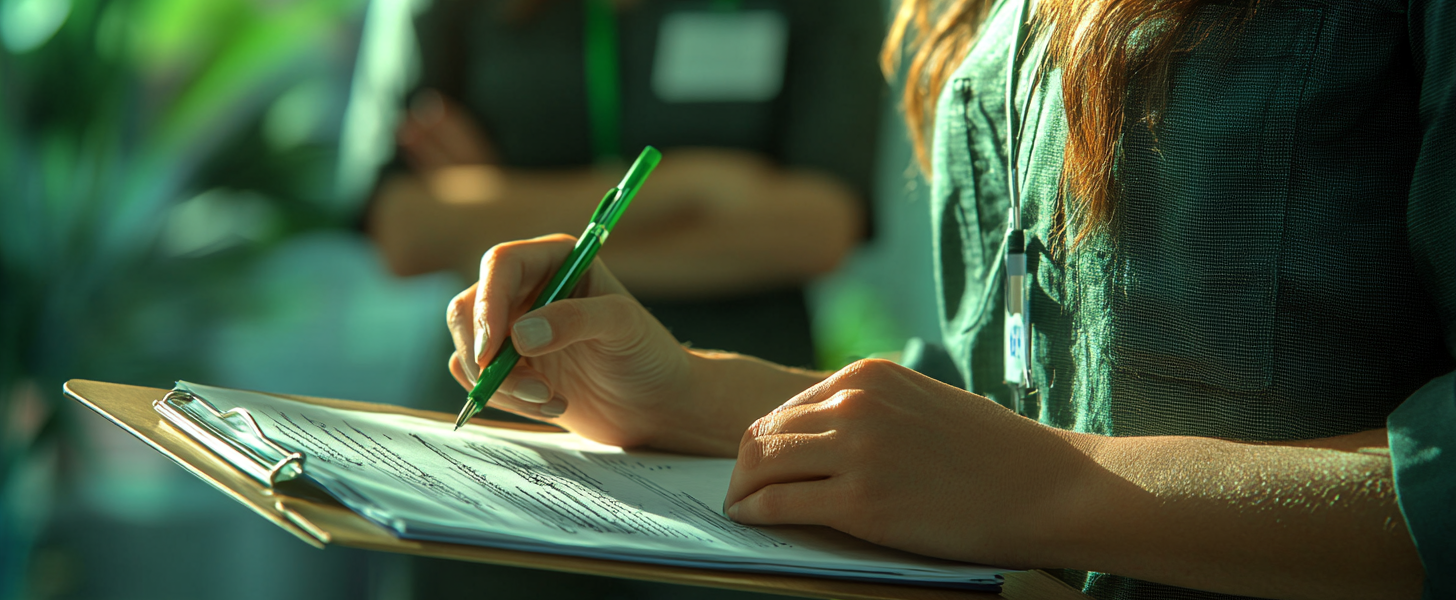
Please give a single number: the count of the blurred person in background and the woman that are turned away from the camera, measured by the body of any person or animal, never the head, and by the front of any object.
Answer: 0

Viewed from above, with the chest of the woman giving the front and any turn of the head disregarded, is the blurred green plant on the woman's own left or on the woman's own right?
on the woman's own right

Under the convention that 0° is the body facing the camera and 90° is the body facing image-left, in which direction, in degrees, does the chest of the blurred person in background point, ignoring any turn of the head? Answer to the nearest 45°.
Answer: approximately 0°

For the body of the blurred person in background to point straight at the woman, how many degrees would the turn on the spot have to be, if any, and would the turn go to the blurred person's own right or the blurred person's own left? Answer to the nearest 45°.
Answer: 0° — they already face them

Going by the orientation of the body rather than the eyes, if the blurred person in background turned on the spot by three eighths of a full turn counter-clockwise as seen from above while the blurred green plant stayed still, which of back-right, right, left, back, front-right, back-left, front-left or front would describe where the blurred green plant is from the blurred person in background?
left

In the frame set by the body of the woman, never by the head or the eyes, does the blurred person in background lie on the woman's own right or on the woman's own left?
on the woman's own right

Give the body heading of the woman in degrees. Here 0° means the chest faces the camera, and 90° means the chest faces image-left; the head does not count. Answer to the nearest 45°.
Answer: approximately 45°
